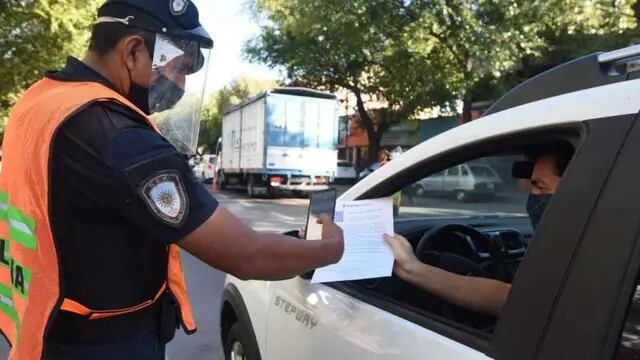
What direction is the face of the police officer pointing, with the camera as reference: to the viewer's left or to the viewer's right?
to the viewer's right

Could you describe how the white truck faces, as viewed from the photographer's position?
facing away from the viewer and to the left of the viewer

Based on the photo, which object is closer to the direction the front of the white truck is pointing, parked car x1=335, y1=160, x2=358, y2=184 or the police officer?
the parked car

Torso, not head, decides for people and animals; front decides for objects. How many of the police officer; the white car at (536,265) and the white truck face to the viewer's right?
1

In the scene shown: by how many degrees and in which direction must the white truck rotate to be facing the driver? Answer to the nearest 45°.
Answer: approximately 135° to its left

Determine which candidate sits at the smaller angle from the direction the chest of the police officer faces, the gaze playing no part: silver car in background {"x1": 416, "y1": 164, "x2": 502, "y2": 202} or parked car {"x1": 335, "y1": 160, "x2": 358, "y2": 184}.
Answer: the silver car in background

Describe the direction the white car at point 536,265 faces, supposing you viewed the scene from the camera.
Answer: facing away from the viewer and to the left of the viewer

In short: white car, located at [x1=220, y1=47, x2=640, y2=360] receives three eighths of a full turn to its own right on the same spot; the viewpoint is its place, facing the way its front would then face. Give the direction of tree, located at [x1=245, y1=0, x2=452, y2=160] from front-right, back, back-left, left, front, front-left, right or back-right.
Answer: left

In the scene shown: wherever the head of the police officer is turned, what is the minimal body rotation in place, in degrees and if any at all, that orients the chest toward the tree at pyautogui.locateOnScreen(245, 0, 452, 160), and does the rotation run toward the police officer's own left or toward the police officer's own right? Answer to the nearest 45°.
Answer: approximately 90° to the police officer's own left

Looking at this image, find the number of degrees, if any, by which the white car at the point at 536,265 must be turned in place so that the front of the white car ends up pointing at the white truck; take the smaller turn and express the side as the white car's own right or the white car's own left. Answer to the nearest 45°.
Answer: approximately 45° to the white car's own right

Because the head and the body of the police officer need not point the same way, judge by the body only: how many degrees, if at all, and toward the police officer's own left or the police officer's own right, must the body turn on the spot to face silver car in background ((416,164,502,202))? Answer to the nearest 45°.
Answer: approximately 45° to the police officer's own left

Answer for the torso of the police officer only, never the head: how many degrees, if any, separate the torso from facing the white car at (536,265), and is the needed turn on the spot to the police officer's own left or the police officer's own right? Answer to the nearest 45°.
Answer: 0° — they already face it

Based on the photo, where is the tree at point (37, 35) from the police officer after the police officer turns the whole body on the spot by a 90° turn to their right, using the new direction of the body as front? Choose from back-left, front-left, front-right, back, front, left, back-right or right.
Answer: back

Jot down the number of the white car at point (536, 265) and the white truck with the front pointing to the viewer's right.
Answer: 0

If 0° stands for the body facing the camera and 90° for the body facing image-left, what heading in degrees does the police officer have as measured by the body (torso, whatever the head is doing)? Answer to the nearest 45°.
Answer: approximately 270°

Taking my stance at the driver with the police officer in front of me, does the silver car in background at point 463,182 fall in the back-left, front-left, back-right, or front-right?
back-right

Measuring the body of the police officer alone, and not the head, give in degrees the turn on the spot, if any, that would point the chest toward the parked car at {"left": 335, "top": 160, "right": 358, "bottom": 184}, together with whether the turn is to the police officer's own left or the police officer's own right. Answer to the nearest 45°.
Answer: approximately 90° to the police officer's own left

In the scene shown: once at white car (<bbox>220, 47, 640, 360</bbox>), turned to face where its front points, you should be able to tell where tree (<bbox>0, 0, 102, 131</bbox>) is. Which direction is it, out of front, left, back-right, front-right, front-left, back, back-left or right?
front
